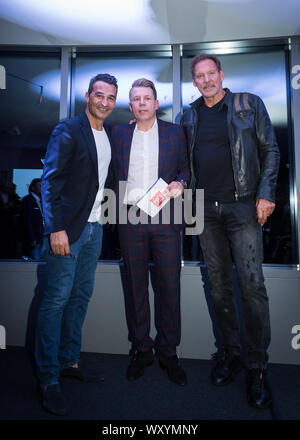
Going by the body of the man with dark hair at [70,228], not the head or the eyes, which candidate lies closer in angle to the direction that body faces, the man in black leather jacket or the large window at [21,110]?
the man in black leather jacket

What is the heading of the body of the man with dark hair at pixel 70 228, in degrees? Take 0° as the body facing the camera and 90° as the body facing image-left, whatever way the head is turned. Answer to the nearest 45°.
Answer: approximately 315°

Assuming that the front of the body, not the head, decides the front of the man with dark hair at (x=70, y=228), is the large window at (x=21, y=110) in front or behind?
behind

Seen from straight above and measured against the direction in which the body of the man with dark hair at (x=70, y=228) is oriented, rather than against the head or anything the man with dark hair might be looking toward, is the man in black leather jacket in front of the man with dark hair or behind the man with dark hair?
in front
